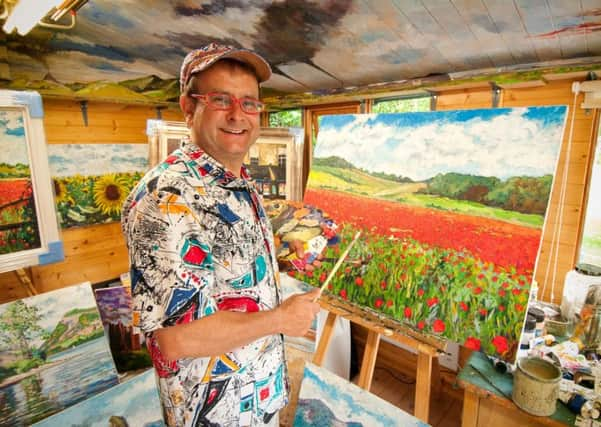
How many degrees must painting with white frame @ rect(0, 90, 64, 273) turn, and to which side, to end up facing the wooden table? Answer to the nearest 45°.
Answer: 0° — it already faces it

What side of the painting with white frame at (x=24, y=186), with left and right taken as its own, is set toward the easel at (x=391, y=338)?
front

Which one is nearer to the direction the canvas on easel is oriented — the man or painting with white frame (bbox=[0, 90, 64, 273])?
the man

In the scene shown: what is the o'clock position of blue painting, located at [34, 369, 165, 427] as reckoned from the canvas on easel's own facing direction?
The blue painting is roughly at 1 o'clock from the canvas on easel.

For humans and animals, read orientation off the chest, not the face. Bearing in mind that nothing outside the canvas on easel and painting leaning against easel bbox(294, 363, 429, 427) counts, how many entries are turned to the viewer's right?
0

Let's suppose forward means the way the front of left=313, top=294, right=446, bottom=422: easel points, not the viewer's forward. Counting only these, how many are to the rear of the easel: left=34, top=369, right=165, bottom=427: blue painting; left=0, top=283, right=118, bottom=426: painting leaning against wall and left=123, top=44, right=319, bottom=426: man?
0

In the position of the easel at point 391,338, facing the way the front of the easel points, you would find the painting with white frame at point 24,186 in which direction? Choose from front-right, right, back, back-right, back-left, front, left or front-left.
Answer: front-right

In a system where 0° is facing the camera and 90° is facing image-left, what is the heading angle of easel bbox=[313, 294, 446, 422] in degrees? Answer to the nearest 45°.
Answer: approximately 45°

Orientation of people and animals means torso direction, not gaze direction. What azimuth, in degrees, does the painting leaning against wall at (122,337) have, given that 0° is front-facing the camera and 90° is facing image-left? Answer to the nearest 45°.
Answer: approximately 315°

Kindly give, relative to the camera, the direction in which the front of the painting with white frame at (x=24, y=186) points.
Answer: facing the viewer and to the right of the viewer

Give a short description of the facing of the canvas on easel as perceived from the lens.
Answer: facing the viewer and to the left of the viewer

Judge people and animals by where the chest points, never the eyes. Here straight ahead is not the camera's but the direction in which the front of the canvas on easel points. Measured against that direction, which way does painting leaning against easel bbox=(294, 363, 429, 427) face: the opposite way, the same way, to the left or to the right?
the same way
